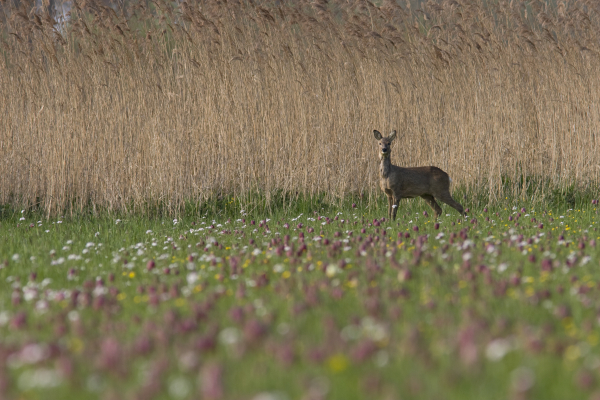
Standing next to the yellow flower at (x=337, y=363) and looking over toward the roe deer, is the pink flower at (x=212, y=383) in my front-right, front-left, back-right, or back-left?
back-left

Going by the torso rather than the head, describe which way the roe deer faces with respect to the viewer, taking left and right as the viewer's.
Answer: facing to the left of the viewer

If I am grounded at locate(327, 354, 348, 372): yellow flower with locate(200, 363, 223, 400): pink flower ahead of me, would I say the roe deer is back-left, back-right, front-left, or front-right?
back-right

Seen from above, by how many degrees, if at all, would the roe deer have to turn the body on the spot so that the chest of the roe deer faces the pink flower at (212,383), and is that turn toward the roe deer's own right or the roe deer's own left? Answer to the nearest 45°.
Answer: approximately 90° to the roe deer's own left

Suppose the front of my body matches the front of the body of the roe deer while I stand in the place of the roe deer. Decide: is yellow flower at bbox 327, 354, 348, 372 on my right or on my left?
on my left
